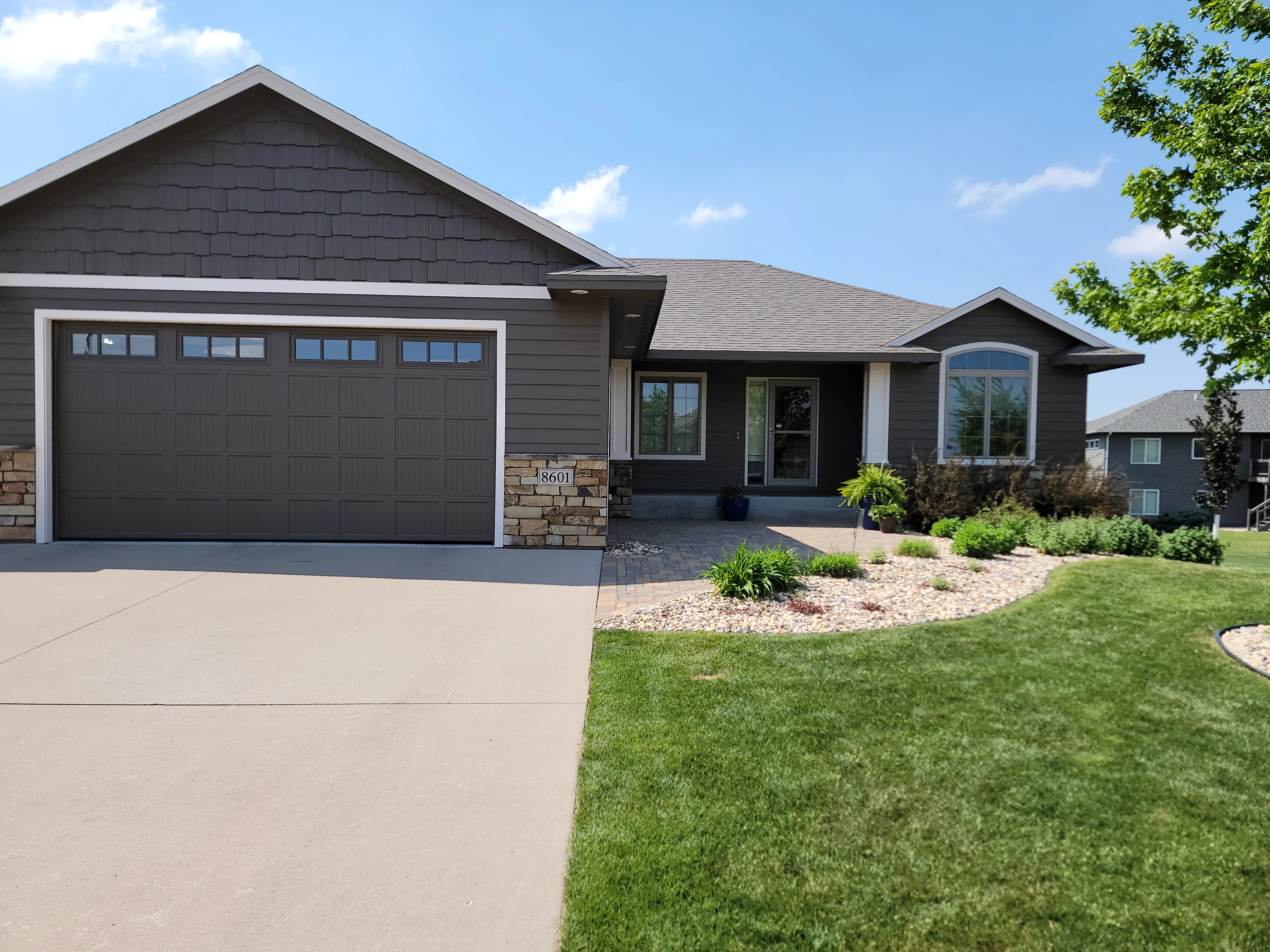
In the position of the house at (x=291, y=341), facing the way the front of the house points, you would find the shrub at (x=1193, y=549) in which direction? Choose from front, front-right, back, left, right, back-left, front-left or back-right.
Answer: left

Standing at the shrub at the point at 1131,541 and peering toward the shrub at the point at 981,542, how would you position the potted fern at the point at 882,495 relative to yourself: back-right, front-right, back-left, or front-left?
front-right

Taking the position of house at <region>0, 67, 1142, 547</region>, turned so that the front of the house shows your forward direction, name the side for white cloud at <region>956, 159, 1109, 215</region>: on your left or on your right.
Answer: on your left

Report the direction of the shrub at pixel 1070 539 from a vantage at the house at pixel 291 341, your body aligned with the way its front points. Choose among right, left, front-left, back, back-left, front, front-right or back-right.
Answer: left

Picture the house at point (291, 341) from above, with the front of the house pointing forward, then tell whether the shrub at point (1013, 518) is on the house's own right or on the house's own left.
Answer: on the house's own left

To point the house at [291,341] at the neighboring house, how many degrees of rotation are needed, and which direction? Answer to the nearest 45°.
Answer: approximately 135° to its left

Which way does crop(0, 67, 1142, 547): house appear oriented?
toward the camera

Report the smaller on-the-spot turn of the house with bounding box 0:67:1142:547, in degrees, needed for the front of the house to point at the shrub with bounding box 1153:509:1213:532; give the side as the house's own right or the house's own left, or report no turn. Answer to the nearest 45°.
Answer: approximately 90° to the house's own left

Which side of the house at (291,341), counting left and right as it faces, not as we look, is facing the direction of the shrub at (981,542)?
left

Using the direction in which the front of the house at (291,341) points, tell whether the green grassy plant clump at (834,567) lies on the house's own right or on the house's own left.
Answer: on the house's own left

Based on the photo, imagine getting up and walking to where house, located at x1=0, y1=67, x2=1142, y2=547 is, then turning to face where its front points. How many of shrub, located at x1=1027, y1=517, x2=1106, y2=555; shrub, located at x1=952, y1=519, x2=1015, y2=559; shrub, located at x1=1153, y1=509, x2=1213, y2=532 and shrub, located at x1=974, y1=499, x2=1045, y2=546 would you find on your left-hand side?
4
